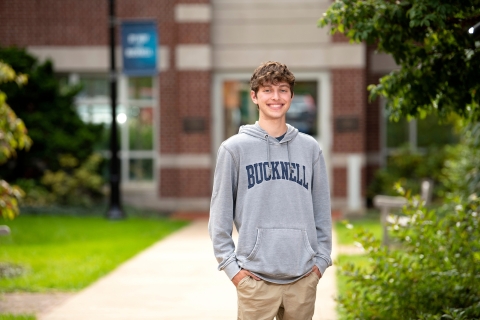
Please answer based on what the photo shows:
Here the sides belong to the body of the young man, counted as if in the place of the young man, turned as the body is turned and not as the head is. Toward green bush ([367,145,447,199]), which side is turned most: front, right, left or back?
back

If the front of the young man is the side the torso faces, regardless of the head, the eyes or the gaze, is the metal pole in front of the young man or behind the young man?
behind

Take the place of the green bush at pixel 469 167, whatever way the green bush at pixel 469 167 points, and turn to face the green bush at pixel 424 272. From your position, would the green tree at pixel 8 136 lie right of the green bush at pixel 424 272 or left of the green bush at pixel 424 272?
right

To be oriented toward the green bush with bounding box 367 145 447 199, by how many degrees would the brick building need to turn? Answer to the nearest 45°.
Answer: approximately 90° to its left

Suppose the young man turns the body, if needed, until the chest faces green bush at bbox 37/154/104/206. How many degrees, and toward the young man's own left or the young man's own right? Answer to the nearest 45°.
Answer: approximately 180°
